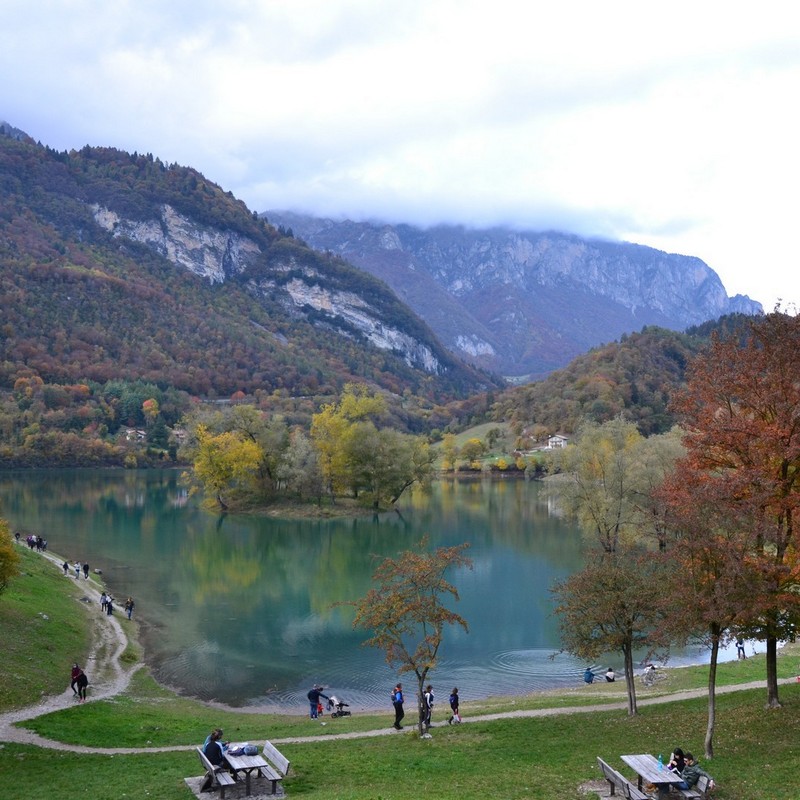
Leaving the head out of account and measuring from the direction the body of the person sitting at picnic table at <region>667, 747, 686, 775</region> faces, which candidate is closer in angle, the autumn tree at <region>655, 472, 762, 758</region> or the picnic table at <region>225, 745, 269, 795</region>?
the picnic table

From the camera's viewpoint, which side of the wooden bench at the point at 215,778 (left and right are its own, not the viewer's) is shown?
right

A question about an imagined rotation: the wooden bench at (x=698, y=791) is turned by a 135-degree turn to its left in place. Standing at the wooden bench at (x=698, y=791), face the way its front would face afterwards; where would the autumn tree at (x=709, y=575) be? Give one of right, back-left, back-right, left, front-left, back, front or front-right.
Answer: left

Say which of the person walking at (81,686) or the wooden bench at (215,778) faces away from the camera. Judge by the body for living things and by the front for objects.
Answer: the person walking

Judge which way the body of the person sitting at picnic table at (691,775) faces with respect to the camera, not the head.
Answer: to the viewer's left

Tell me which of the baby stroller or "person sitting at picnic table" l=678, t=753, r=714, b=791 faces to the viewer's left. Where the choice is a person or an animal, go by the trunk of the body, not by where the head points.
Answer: the person sitting at picnic table

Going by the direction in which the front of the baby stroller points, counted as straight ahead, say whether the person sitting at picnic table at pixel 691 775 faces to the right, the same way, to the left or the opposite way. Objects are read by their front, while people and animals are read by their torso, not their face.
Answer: the opposite way

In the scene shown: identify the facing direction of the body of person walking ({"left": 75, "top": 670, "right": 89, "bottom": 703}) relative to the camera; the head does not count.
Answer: away from the camera

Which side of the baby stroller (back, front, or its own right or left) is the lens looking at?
right

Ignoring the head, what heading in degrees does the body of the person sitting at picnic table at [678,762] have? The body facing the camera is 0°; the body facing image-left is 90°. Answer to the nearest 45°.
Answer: approximately 45°
